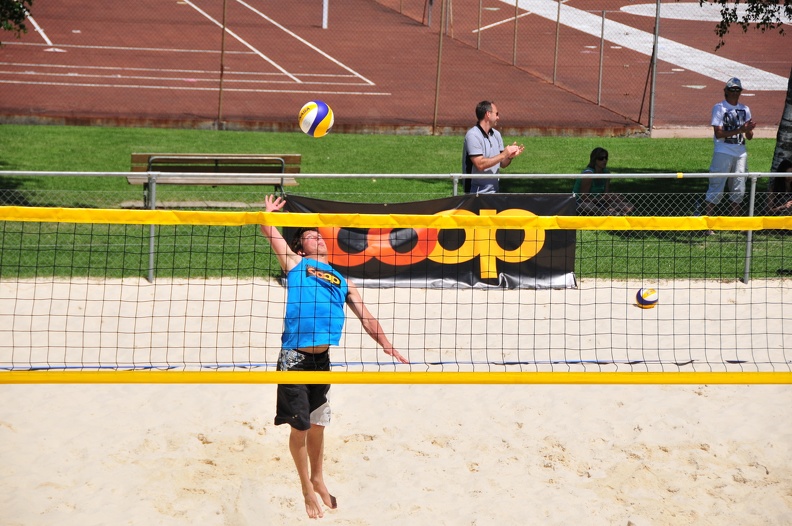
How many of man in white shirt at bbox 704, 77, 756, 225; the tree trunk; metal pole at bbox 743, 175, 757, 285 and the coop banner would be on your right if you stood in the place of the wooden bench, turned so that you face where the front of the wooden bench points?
0

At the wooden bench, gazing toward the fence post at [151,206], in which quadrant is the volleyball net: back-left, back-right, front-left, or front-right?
front-left

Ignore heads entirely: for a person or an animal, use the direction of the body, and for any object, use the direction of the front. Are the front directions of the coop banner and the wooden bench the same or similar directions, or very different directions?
same or similar directions

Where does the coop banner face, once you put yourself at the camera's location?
facing the viewer

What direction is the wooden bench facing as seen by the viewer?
toward the camera

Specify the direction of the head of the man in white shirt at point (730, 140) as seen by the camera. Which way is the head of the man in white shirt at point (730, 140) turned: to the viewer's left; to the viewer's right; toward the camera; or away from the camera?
toward the camera

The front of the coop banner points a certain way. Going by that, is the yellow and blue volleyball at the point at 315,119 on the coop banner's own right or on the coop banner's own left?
on the coop banner's own right

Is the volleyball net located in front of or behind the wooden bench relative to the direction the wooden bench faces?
in front

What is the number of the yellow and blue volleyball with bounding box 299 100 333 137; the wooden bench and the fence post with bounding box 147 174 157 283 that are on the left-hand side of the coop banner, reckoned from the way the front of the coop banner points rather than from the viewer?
0

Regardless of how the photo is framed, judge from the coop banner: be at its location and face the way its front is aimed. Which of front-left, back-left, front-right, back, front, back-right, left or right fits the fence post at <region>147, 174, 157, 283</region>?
right

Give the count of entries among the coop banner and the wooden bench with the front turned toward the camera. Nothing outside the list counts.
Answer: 2

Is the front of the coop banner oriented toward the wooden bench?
no

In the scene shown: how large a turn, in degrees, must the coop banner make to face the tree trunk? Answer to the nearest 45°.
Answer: approximately 135° to its left

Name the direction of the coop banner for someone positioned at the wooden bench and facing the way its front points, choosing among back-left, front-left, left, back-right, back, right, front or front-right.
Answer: front-left

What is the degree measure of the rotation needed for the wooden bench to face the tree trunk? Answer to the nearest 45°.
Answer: approximately 90° to its left
